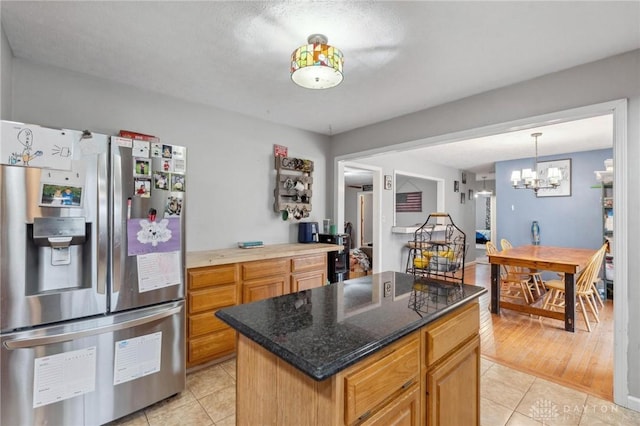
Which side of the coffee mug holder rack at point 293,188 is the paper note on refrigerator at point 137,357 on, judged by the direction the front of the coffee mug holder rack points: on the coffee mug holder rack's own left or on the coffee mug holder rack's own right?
on the coffee mug holder rack's own right

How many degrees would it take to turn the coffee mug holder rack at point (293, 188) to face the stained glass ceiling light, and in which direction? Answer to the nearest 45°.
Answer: approximately 45° to its right

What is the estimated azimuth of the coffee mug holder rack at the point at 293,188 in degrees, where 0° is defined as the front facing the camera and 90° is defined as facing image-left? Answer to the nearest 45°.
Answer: approximately 315°

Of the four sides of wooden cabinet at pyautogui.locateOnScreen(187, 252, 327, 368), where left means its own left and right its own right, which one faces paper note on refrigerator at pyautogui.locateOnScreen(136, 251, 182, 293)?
right

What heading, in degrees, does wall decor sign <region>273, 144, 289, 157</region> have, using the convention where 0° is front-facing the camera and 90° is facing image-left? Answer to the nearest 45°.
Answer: approximately 315°

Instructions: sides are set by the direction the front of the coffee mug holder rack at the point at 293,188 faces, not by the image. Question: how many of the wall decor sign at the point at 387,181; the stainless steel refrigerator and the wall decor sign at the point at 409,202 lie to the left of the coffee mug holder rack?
2
